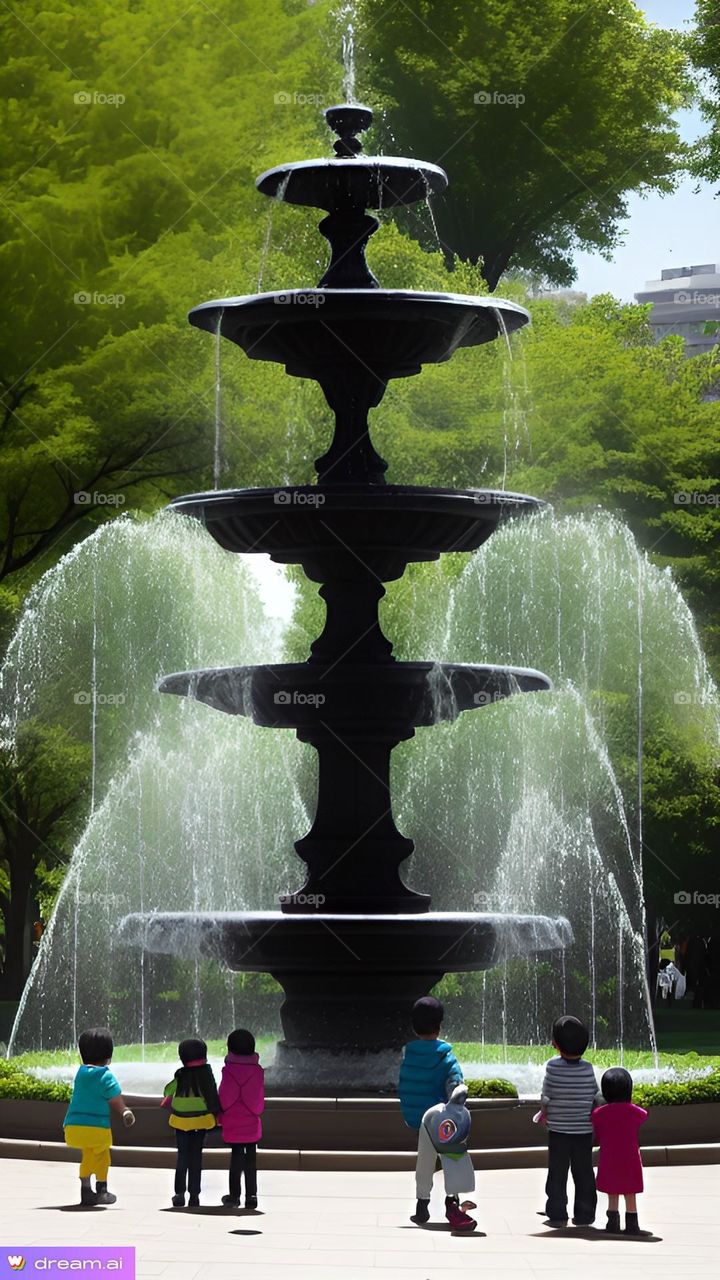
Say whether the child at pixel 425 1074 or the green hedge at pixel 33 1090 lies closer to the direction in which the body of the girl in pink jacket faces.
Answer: the green hedge

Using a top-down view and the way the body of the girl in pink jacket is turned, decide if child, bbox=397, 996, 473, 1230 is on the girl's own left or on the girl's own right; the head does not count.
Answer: on the girl's own right

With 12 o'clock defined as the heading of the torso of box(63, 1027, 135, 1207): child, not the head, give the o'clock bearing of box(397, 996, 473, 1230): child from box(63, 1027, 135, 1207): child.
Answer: box(397, 996, 473, 1230): child is roughly at 2 o'clock from box(63, 1027, 135, 1207): child.

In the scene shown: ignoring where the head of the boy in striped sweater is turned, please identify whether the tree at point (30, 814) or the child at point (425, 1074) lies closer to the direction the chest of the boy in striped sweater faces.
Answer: the tree

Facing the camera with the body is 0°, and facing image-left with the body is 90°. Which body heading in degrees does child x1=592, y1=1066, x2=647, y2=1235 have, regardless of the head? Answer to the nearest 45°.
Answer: approximately 180°

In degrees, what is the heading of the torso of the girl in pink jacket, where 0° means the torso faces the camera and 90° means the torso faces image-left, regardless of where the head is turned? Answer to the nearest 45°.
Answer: approximately 180°

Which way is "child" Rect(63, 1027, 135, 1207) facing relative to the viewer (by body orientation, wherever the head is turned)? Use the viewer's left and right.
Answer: facing away from the viewer and to the right of the viewer

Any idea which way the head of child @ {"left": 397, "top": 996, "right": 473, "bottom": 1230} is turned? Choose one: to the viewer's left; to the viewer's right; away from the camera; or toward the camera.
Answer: away from the camera

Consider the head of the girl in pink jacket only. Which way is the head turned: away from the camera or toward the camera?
away from the camera

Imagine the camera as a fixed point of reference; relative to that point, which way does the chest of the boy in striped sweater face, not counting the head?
away from the camera

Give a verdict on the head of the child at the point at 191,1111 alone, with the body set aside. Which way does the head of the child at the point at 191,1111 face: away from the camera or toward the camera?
away from the camera

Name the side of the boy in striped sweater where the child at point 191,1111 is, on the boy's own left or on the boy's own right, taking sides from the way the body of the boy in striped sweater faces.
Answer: on the boy's own left
